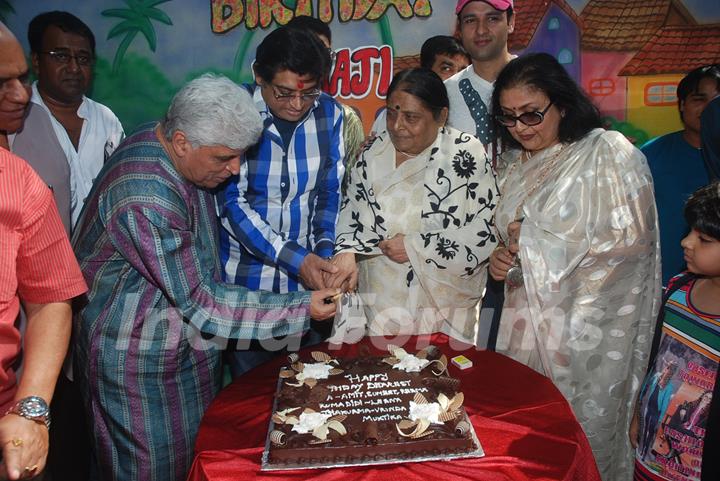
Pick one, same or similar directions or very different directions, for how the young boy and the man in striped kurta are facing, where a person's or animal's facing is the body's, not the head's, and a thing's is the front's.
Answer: very different directions

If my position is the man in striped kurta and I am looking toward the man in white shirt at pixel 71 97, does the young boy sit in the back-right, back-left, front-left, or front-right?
back-right

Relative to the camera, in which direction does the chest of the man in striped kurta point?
to the viewer's right

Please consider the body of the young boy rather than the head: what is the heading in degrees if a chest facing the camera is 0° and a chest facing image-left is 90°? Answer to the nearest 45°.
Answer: approximately 45°
